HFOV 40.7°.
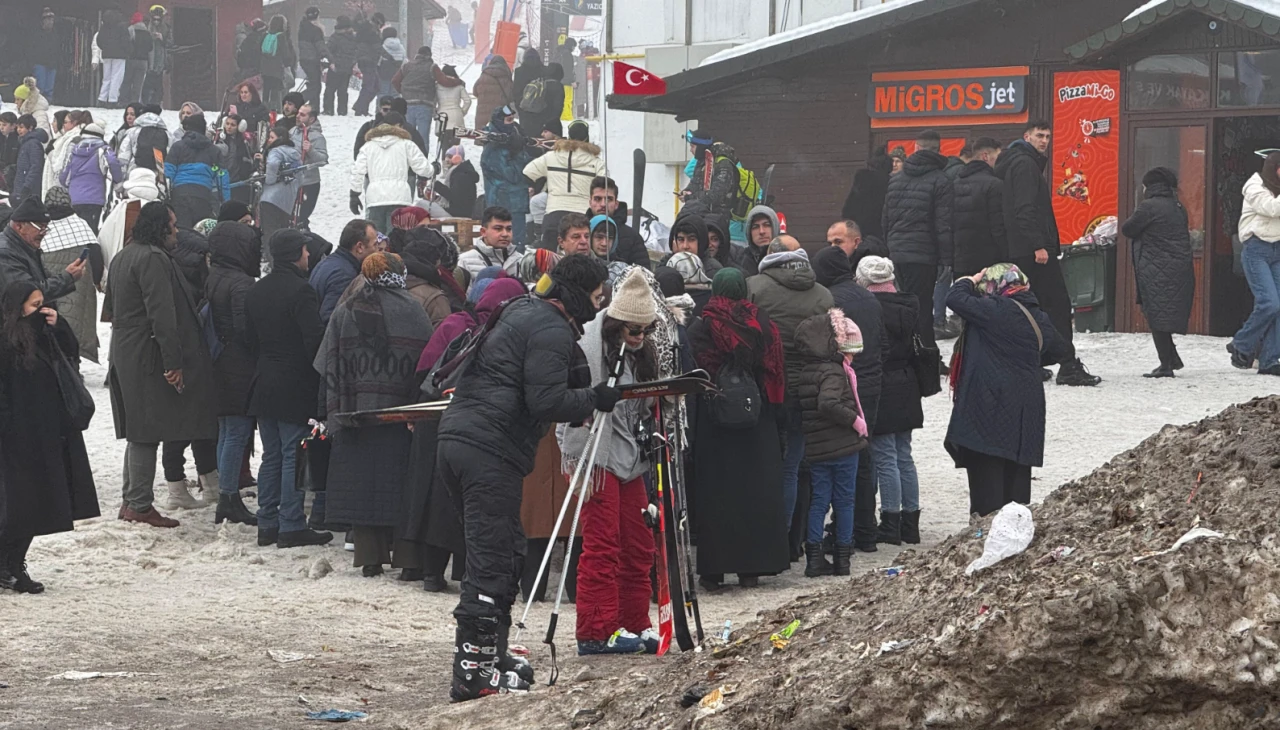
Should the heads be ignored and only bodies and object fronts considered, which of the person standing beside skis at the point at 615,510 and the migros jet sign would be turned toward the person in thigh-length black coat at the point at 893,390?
the migros jet sign

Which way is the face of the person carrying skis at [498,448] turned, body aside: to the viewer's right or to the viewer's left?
to the viewer's right

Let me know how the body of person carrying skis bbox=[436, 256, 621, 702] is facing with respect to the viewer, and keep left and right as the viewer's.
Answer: facing to the right of the viewer

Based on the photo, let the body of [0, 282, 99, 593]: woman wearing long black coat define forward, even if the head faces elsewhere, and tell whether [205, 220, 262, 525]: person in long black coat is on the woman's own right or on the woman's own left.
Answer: on the woman's own left

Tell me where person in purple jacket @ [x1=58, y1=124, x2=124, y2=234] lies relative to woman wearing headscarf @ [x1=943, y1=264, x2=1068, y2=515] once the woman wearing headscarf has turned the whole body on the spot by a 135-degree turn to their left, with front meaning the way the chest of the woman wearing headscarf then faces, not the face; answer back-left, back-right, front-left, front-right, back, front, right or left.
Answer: back-right

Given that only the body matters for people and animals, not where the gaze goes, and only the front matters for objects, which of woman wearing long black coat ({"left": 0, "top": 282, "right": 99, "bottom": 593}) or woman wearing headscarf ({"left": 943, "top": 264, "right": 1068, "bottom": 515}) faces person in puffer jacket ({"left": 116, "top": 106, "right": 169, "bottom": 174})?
woman wearing headscarf ({"left": 943, "top": 264, "right": 1068, "bottom": 515})

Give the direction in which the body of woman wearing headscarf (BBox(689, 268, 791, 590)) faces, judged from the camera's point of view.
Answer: away from the camera

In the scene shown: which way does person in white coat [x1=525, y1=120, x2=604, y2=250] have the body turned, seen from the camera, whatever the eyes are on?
away from the camera

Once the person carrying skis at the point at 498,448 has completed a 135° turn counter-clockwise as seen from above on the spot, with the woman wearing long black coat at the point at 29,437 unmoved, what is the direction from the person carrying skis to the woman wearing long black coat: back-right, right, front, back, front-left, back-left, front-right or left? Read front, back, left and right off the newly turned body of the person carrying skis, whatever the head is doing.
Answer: front

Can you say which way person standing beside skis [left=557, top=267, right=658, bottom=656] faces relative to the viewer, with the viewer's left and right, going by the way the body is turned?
facing the viewer and to the right of the viewer

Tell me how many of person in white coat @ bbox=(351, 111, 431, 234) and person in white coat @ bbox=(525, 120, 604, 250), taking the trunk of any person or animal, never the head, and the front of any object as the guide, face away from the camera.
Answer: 2

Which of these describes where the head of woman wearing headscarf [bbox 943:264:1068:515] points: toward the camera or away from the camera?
away from the camera

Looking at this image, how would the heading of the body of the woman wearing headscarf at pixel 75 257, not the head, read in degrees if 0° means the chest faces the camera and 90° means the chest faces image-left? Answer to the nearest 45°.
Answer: approximately 135°
